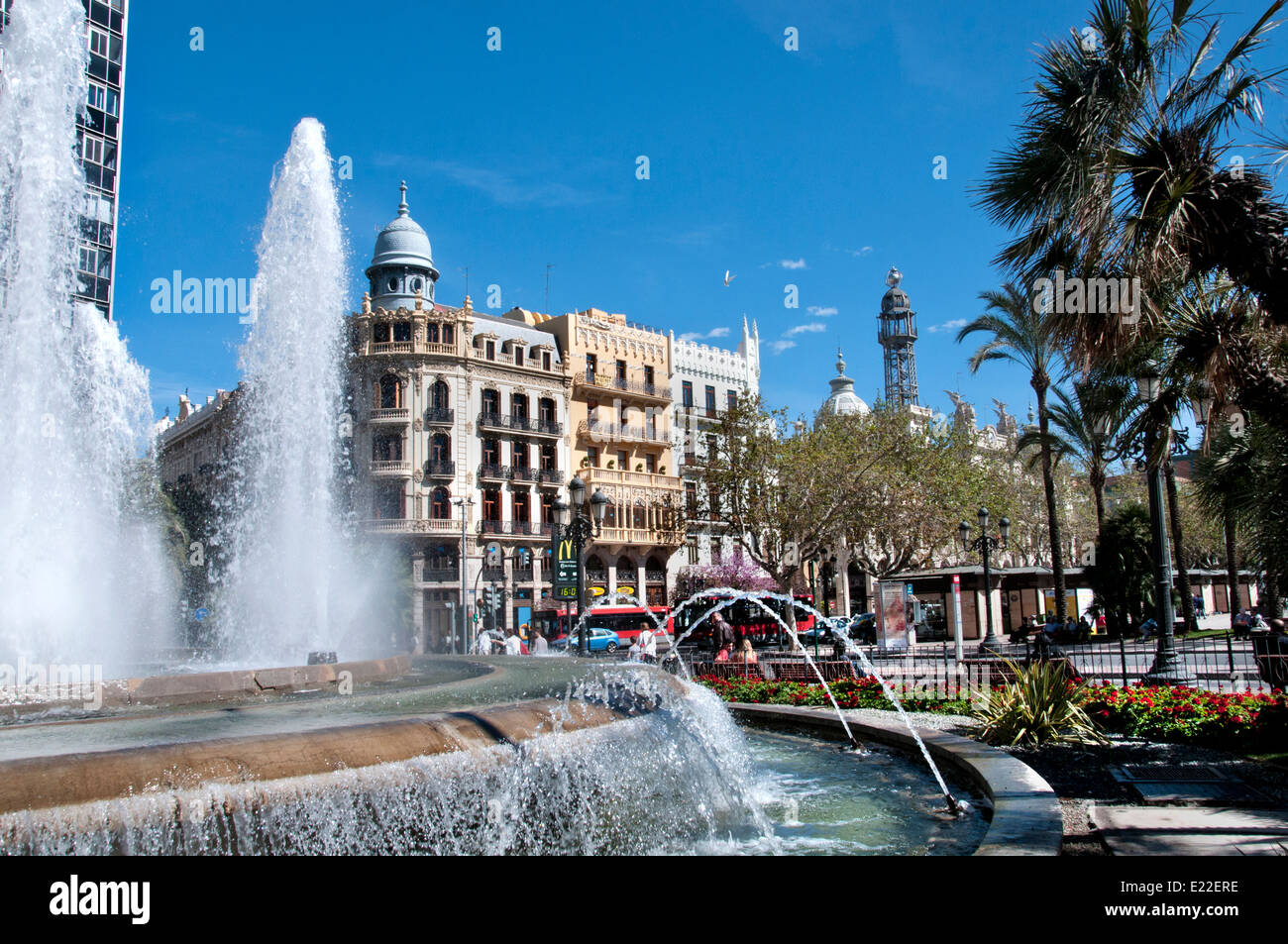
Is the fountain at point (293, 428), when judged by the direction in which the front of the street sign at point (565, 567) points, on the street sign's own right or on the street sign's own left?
on the street sign's own right

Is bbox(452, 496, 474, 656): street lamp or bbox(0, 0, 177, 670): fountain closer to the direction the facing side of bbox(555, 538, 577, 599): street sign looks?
the fountain

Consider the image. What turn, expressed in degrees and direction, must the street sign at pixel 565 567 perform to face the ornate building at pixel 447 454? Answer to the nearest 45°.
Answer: approximately 180°

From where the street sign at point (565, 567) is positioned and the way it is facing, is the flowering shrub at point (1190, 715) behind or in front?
in front

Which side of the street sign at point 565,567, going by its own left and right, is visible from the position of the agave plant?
front

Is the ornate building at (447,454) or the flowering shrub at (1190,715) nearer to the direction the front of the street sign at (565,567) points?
the flowering shrub

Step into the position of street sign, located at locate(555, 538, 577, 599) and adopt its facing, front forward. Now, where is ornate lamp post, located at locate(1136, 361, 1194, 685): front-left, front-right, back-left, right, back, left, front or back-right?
front-left

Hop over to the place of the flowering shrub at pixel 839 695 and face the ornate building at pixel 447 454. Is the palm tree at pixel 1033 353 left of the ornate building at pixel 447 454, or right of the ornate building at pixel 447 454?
right

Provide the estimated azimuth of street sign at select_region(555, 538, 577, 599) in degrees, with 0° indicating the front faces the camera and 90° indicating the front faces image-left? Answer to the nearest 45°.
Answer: approximately 0°
